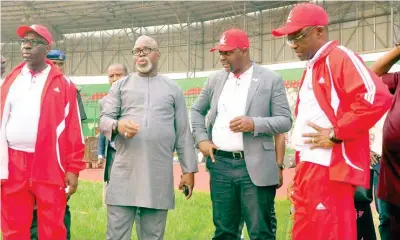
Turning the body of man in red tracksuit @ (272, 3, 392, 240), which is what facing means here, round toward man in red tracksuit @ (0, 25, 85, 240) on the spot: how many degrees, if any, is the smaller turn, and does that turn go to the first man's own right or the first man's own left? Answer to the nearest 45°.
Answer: approximately 45° to the first man's own right

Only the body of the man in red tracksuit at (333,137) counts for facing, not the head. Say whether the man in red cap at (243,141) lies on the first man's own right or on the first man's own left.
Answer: on the first man's own right

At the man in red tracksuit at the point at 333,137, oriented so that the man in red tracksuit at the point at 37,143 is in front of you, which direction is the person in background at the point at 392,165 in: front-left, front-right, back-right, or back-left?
back-right

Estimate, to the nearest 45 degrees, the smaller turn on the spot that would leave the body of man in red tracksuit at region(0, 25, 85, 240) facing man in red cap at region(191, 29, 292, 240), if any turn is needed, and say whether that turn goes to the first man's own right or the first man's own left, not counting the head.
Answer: approximately 135° to the first man's own left

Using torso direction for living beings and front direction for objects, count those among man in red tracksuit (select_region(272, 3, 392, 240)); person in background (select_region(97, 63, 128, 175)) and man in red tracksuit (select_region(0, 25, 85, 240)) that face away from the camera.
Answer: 0

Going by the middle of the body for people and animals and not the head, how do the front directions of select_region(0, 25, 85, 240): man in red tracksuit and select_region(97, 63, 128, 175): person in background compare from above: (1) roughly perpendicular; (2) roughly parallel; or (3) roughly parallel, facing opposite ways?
roughly parallel

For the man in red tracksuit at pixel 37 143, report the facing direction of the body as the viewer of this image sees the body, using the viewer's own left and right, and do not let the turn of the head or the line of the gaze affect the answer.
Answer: facing the viewer and to the left of the viewer

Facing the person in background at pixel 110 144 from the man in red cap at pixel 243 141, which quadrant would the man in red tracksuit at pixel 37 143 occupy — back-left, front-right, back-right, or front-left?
front-left

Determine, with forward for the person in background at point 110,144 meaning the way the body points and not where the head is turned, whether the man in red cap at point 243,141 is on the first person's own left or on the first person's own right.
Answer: on the first person's own left

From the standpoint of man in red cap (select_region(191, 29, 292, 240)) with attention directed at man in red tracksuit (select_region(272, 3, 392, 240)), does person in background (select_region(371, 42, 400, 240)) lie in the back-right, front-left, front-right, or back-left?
front-left

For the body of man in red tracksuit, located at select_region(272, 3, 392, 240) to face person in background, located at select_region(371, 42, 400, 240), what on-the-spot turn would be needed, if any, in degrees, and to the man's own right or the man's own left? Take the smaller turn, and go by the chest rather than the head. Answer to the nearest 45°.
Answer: approximately 180°

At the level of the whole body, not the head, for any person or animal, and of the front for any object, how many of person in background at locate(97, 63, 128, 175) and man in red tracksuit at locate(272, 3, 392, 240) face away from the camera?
0

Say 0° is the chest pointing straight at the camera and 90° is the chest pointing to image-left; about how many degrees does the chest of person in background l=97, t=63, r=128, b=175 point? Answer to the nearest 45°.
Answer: approximately 45°

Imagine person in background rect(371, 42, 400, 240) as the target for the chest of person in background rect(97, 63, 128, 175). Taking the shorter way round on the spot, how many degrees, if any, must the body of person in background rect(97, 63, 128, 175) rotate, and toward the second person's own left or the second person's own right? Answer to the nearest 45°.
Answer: approximately 90° to the second person's own left

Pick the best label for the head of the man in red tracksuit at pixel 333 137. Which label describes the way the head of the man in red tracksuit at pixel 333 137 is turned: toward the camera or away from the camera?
toward the camera
